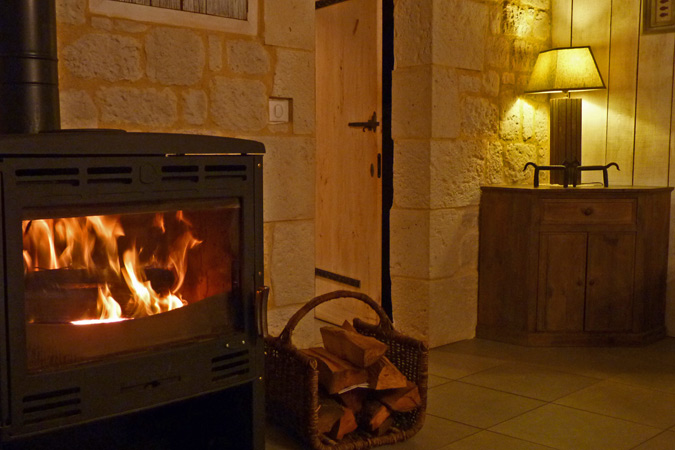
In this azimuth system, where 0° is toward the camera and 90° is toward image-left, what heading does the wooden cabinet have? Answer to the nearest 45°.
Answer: approximately 0°

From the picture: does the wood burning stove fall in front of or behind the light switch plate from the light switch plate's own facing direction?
in front

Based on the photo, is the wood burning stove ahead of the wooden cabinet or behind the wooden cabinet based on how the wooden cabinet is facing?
ahead

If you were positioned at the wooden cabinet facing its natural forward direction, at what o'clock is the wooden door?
The wooden door is roughly at 3 o'clock from the wooden cabinet.

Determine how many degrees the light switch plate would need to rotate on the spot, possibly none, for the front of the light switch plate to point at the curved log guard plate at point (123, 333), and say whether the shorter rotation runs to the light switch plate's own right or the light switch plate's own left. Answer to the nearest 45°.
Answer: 0° — it already faces it

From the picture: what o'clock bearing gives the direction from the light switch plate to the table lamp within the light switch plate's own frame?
The table lamp is roughly at 8 o'clock from the light switch plate.

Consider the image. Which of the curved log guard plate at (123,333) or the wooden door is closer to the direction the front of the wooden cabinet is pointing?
the curved log guard plate

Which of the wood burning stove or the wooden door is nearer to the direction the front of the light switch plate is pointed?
the wood burning stove

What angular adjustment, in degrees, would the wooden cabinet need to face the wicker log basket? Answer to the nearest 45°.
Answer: approximately 45° to its right

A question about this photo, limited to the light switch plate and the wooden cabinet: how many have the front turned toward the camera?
2

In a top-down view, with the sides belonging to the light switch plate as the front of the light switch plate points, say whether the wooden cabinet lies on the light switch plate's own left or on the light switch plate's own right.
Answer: on the light switch plate's own left

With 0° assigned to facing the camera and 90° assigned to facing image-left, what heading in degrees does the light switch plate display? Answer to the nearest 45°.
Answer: approximately 0°

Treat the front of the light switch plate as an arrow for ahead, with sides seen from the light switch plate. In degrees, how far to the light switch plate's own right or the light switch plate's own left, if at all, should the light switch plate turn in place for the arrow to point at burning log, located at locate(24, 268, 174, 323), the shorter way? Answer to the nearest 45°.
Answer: approximately 45° to the light switch plate's own right
